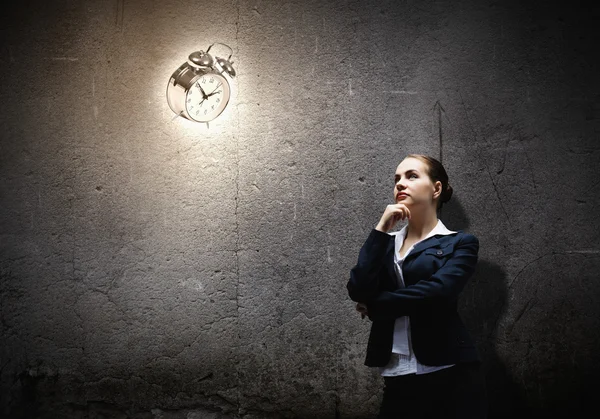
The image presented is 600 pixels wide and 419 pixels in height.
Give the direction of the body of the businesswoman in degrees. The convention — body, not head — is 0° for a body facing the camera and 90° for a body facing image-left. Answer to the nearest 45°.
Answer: approximately 45°

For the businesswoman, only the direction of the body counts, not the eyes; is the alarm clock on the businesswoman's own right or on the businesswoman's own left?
on the businesswoman's own right

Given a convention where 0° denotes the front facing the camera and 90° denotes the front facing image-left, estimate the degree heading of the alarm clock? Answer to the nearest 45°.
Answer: approximately 315°
